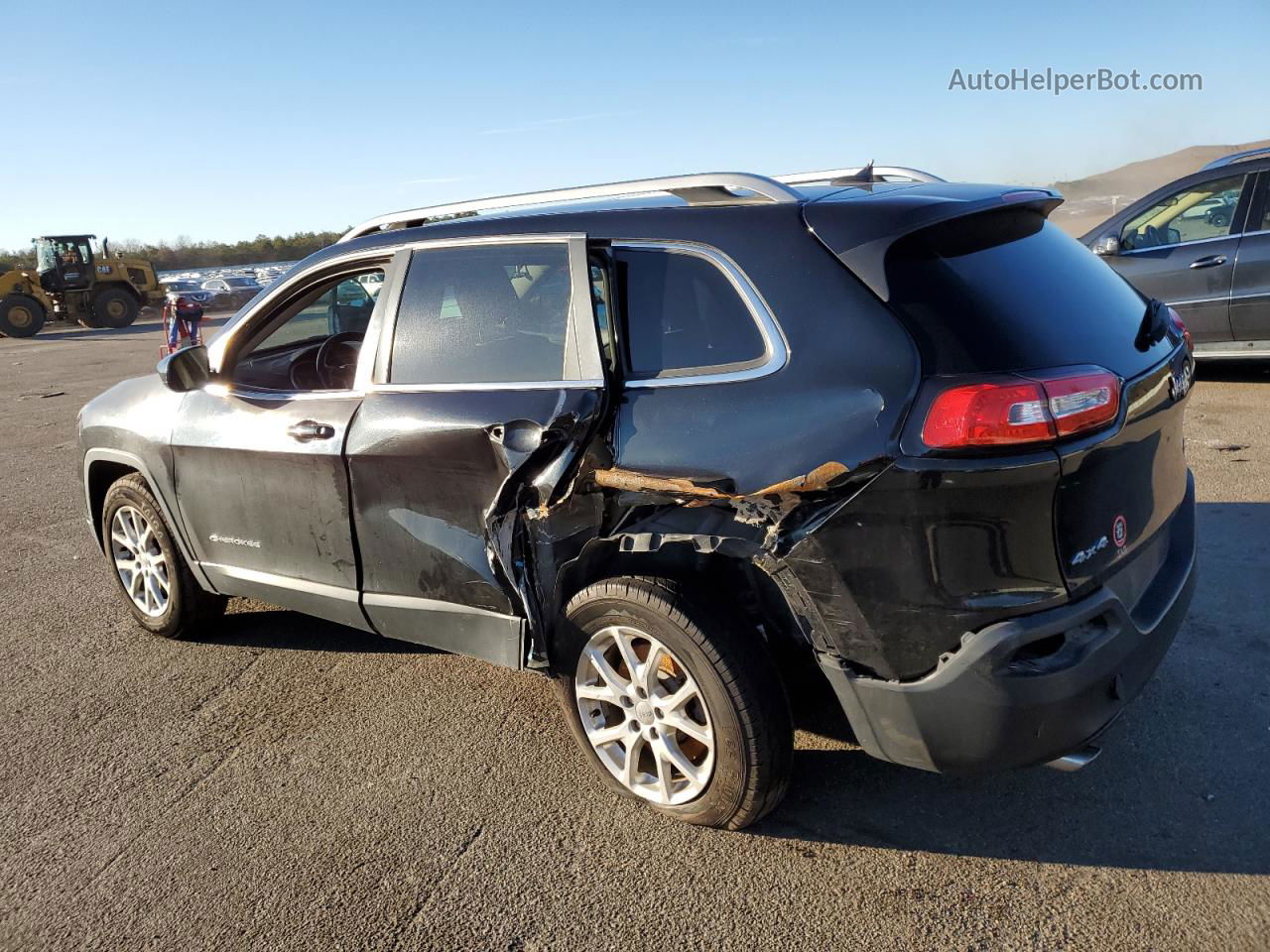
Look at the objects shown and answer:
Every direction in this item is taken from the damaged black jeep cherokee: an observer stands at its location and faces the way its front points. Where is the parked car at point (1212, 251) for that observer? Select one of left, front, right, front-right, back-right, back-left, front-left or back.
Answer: right

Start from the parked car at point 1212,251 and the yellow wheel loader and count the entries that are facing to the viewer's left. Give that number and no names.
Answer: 2

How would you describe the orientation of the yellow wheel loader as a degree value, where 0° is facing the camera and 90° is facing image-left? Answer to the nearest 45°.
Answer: approximately 90°

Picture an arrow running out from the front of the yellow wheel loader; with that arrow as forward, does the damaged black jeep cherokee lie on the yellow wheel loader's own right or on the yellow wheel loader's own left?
on the yellow wheel loader's own left

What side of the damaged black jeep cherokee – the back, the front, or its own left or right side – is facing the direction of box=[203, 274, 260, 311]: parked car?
front

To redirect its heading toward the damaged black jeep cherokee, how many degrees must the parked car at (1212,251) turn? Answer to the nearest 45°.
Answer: approximately 90° to its left

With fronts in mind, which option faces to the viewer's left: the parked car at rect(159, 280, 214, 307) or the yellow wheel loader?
the yellow wheel loader

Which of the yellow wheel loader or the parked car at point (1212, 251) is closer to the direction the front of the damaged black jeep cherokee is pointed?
the yellow wheel loader

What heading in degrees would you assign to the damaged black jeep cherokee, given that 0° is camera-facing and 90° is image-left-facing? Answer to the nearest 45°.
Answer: approximately 135°

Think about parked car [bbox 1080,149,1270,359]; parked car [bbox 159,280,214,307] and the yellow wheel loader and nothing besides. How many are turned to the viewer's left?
2

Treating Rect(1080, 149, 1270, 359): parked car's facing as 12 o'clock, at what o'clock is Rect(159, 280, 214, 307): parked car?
Rect(159, 280, 214, 307): parked car is roughly at 1 o'clock from Rect(1080, 149, 1270, 359): parked car.

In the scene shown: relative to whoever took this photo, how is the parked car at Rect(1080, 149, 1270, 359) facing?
facing to the left of the viewer

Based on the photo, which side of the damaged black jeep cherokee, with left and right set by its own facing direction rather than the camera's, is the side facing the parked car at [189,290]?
front

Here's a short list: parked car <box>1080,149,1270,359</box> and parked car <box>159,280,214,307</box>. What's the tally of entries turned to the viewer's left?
1
